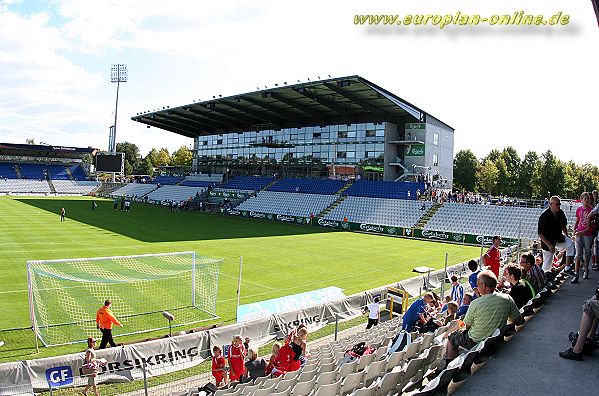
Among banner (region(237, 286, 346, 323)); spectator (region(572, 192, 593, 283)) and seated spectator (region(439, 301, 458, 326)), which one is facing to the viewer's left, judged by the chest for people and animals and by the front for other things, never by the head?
the seated spectator

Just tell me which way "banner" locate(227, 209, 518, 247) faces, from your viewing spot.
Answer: facing the viewer and to the left of the viewer

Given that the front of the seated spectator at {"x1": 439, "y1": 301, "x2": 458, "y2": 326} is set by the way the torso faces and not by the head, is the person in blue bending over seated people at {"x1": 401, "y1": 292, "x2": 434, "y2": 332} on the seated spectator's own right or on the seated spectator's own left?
on the seated spectator's own left

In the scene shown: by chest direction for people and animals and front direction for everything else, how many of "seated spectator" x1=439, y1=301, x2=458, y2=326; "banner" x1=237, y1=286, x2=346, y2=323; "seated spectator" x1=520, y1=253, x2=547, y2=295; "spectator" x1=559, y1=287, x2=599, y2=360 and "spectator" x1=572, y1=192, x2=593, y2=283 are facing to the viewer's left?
3

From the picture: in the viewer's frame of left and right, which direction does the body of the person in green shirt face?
facing away from the viewer and to the left of the viewer

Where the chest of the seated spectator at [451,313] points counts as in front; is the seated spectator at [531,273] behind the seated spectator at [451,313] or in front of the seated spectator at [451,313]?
behind

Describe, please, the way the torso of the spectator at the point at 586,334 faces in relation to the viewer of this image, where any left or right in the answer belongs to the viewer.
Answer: facing to the left of the viewer

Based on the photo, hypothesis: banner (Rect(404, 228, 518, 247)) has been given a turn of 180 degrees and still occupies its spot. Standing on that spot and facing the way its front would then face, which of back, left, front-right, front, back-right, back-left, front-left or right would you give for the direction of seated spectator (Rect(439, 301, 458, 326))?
back-right

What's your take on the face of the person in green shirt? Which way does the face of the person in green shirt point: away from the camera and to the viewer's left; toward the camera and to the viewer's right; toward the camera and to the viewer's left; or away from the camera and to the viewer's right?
away from the camera and to the viewer's left

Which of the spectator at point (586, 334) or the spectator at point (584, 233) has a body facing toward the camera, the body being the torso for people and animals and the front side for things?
the spectator at point (584, 233)

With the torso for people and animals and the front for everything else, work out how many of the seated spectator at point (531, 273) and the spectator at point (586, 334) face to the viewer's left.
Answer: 2

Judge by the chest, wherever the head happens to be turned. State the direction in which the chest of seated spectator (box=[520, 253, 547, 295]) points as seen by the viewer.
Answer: to the viewer's left

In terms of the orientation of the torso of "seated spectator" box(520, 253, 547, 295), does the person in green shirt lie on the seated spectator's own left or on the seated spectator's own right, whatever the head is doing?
on the seated spectator's own left

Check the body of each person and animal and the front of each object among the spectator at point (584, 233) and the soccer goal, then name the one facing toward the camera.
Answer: the spectator

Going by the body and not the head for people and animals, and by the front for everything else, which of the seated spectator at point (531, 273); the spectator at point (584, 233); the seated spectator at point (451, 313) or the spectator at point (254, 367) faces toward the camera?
the spectator at point (584, 233)

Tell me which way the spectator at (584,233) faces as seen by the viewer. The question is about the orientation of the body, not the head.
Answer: toward the camera

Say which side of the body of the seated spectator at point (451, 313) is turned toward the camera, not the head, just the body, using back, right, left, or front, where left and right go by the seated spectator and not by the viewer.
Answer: left

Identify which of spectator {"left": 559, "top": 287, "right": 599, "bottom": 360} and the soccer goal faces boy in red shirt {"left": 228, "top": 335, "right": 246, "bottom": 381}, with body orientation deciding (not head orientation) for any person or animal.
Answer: the spectator
